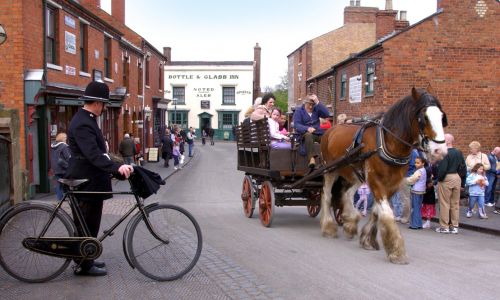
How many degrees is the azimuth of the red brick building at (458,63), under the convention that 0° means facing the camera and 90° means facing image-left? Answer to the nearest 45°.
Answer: approximately 45°

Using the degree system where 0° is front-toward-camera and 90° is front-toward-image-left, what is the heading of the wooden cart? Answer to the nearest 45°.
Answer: approximately 315°

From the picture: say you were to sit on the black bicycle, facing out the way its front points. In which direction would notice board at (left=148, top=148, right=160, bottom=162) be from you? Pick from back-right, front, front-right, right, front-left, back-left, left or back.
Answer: left

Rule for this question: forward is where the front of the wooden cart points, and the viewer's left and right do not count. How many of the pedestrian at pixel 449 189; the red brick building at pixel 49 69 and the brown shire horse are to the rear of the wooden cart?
1

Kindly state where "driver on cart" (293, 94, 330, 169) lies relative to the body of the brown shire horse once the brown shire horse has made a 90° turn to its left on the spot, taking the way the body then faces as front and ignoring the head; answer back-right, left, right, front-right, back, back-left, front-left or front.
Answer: left

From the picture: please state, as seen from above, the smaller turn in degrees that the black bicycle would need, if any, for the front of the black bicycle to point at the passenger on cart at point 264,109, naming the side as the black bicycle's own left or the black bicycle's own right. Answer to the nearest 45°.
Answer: approximately 45° to the black bicycle's own left

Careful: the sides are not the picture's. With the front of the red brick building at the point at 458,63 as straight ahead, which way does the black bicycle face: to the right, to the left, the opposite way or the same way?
the opposite way

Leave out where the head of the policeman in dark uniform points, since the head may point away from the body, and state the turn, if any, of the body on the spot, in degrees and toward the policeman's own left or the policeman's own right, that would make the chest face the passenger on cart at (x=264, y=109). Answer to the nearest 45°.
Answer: approximately 45° to the policeman's own left

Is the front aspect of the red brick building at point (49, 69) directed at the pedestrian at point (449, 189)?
yes

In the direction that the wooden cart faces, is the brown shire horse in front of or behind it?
in front

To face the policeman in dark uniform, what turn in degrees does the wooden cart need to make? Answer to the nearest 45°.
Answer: approximately 90° to its right

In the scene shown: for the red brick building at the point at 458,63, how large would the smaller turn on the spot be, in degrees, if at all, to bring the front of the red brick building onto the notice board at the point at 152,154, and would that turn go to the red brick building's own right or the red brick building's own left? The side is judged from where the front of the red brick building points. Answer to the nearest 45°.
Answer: approximately 45° to the red brick building's own right

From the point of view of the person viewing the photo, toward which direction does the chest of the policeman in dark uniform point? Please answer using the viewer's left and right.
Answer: facing to the right of the viewer

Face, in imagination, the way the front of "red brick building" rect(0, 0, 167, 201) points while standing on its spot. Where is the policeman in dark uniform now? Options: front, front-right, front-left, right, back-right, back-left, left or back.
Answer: front-right

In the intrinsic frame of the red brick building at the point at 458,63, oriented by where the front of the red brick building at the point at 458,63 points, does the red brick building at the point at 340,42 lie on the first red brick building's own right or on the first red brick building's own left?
on the first red brick building's own right

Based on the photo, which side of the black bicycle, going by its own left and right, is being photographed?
right

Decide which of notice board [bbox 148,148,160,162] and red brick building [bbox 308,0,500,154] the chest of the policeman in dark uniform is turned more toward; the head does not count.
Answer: the red brick building

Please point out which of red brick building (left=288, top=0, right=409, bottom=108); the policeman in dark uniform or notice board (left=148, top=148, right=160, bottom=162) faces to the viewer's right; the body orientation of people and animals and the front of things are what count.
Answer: the policeman in dark uniform
